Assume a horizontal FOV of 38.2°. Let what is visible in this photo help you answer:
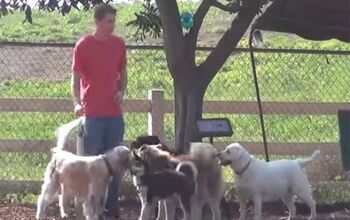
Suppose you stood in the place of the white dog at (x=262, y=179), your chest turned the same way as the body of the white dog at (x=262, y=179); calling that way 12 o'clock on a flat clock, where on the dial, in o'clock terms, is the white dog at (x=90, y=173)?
the white dog at (x=90, y=173) is roughly at 11 o'clock from the white dog at (x=262, y=179).

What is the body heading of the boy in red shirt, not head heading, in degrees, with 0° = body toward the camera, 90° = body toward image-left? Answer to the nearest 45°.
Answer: approximately 315°

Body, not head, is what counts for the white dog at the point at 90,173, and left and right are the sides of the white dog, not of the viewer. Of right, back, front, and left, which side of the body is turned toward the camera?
right

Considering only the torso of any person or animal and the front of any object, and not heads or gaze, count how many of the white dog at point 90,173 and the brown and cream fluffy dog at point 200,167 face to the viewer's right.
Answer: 1

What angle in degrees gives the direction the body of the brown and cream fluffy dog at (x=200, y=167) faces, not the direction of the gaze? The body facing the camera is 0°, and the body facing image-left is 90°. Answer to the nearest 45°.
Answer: approximately 90°

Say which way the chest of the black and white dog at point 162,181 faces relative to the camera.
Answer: to the viewer's left

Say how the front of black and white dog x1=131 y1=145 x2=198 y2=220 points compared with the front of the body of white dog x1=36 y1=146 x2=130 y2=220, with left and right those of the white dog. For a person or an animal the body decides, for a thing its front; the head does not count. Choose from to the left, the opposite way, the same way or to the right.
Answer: the opposite way
